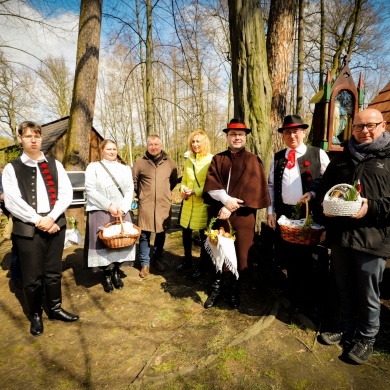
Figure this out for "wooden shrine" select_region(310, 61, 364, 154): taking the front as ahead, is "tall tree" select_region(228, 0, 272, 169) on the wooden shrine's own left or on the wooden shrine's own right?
on the wooden shrine's own right

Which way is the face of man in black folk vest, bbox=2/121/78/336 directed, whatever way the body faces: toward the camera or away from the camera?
toward the camera

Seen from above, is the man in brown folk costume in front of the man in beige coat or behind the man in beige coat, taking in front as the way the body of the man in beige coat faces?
in front

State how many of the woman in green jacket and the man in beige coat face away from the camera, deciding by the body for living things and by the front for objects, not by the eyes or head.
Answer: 0

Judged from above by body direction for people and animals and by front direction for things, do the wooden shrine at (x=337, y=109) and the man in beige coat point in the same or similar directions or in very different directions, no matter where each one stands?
same or similar directions

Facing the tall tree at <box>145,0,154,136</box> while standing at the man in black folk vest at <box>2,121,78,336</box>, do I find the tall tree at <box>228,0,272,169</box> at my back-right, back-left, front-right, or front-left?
front-right

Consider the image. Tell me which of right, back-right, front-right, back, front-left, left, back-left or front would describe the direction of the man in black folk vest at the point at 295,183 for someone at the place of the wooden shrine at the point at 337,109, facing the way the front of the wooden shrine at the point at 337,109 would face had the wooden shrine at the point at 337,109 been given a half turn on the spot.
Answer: back-left

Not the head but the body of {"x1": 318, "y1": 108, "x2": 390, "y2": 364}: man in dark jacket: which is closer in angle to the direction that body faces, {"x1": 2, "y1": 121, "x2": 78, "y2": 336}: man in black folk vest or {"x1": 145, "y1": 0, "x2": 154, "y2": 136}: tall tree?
the man in black folk vest

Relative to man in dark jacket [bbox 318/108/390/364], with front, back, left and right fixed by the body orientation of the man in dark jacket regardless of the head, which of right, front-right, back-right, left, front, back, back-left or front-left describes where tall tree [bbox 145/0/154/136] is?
right

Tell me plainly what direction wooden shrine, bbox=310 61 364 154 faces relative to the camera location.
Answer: facing the viewer and to the right of the viewer

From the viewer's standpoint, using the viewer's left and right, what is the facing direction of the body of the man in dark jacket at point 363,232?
facing the viewer and to the left of the viewer

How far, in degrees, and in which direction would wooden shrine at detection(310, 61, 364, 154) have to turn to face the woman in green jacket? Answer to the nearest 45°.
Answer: approximately 90° to its right

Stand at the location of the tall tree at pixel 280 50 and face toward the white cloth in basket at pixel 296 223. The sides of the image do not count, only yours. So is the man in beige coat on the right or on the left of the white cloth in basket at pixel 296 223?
right

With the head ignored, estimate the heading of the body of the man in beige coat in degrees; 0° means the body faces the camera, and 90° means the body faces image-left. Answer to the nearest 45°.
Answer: approximately 0°
